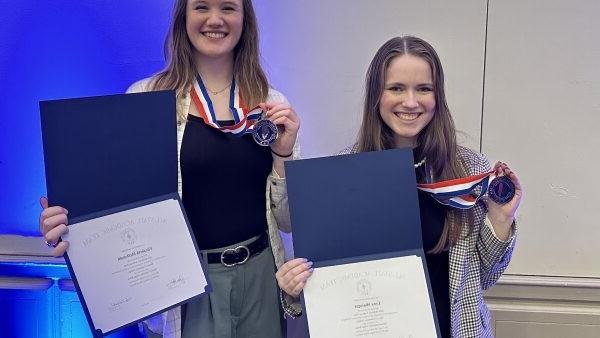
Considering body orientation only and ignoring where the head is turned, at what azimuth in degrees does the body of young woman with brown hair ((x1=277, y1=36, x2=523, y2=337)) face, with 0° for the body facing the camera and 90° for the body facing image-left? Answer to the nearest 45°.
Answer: approximately 0°

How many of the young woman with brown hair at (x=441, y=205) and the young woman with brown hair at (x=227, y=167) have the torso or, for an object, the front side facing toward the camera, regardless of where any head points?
2

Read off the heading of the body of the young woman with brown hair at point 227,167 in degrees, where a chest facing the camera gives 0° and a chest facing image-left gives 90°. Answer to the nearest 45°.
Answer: approximately 0°
